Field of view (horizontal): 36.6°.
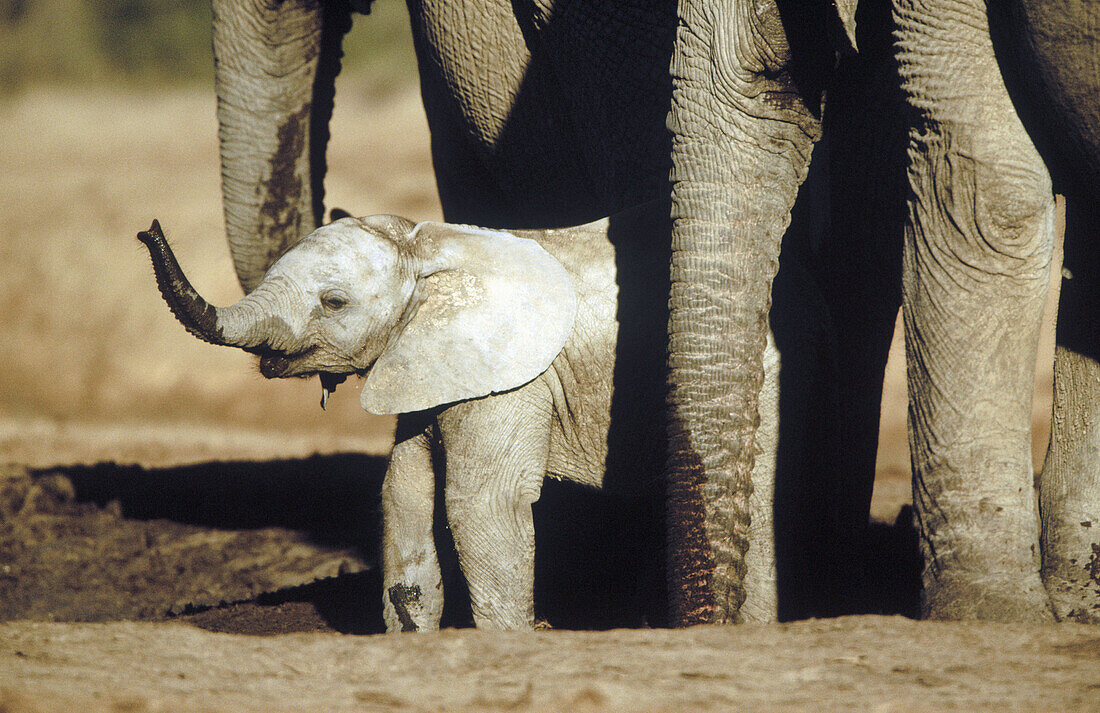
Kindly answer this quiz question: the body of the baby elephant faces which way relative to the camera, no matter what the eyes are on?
to the viewer's left

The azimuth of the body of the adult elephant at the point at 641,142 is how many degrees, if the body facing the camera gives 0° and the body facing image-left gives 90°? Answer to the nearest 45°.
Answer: approximately 90°
